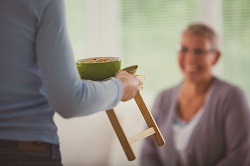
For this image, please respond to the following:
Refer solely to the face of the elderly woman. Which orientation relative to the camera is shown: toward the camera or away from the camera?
toward the camera

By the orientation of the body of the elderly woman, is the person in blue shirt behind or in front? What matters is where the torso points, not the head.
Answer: in front

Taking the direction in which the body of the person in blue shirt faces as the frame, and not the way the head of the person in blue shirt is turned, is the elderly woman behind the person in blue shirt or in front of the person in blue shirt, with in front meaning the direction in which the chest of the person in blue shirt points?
in front

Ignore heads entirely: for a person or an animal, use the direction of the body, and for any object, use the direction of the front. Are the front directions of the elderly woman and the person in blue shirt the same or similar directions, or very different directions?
very different directions

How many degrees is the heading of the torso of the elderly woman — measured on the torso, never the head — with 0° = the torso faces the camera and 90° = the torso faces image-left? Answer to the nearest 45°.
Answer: approximately 45°

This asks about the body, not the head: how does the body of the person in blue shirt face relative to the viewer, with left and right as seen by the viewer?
facing away from the viewer and to the right of the viewer
